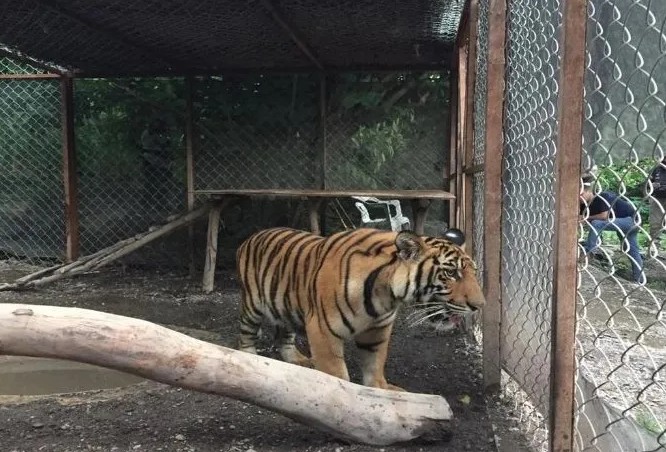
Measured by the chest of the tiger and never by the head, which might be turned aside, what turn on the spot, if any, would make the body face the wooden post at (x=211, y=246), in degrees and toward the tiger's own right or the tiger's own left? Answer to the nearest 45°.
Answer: approximately 180°

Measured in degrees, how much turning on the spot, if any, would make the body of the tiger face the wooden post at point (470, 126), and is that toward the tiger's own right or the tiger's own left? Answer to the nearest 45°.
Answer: approximately 90° to the tiger's own left

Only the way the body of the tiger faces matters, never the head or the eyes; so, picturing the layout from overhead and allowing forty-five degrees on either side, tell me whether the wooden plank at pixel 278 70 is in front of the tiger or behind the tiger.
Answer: behind

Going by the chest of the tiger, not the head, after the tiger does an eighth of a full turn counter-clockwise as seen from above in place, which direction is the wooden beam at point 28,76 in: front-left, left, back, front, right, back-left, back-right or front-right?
back-left

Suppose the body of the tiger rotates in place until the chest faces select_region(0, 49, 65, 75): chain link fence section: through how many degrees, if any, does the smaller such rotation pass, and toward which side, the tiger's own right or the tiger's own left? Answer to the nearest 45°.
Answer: approximately 180°

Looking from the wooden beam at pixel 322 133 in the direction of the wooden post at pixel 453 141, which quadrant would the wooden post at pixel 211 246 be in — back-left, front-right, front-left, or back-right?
back-right

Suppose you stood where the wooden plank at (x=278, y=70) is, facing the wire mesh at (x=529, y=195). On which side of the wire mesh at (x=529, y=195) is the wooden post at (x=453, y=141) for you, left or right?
left

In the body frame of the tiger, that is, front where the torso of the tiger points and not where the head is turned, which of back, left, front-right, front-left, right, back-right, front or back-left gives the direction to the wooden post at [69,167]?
back

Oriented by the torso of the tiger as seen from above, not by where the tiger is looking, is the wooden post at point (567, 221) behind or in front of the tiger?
in front

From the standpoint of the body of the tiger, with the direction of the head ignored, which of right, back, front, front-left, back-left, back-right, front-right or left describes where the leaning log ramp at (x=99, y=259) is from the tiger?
back

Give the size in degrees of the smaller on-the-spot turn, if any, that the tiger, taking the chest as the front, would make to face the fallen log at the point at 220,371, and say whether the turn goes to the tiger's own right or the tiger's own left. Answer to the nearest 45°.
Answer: approximately 90° to the tiger's own right

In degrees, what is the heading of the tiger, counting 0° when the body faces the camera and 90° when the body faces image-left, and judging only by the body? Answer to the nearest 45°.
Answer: approximately 315°

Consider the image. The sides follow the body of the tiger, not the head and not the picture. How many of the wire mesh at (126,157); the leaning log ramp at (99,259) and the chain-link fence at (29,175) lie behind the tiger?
3

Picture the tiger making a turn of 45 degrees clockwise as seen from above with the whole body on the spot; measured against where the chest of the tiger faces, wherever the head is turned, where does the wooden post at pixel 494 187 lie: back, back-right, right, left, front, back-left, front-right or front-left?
left
